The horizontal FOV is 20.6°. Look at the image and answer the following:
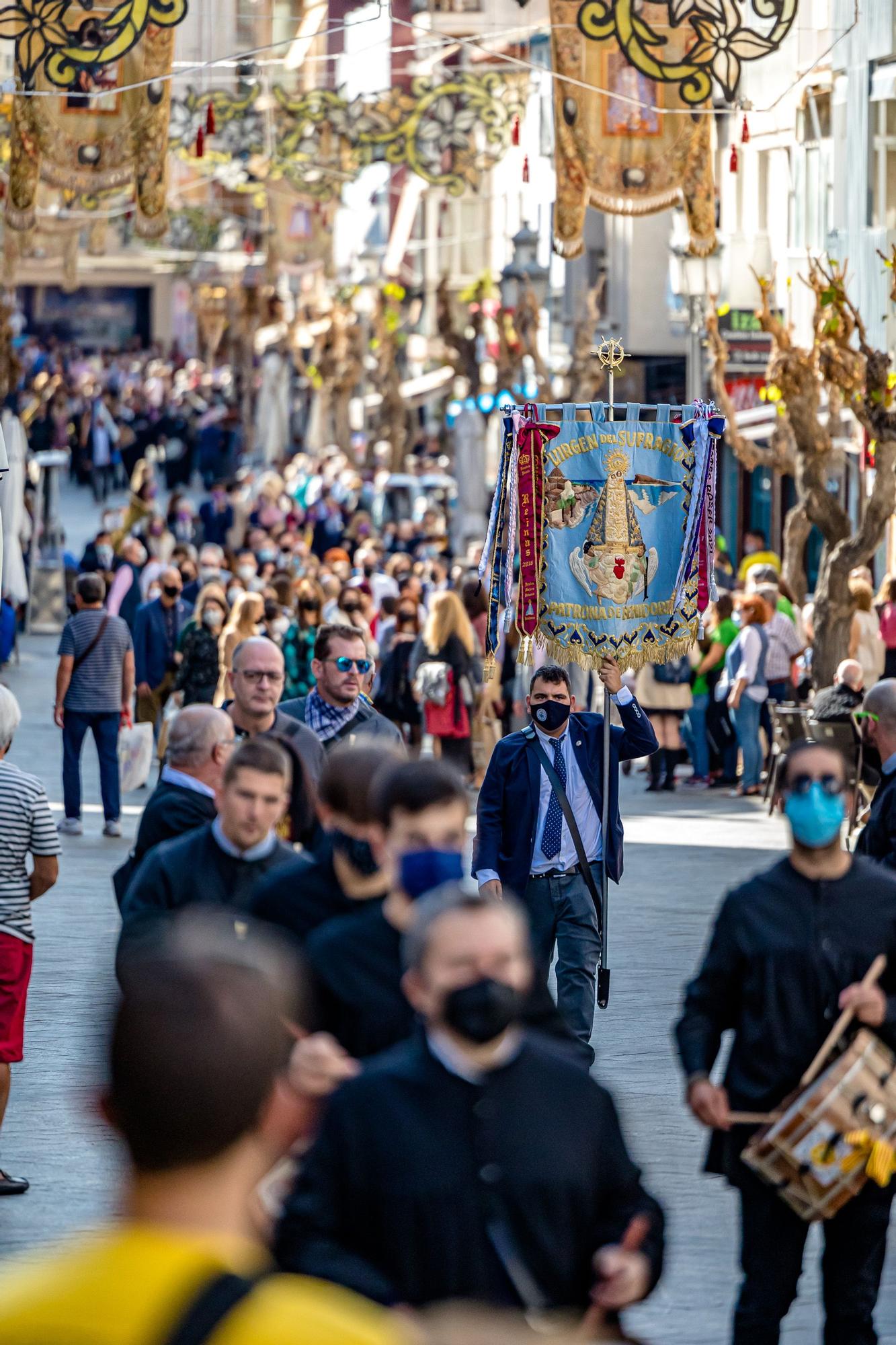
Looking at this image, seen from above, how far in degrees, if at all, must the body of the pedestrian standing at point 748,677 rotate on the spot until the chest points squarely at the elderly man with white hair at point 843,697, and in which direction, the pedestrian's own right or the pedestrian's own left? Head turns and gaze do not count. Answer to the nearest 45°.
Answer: approximately 90° to the pedestrian's own left

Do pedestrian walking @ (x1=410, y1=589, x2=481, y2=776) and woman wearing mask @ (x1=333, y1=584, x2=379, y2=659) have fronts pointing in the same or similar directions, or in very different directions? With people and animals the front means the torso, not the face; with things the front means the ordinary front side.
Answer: very different directions

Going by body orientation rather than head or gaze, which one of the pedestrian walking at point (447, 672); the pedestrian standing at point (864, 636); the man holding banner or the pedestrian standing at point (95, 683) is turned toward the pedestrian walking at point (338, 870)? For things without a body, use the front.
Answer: the man holding banner

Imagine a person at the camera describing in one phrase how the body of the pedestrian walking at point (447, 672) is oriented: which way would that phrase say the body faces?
away from the camera

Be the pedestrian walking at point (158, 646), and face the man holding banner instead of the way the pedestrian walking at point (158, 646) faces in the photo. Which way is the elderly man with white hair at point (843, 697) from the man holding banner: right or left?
left

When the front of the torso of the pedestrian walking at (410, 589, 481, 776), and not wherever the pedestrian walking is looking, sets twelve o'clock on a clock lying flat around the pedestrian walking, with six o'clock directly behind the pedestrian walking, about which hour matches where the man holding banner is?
The man holding banner is roughly at 6 o'clock from the pedestrian walking.

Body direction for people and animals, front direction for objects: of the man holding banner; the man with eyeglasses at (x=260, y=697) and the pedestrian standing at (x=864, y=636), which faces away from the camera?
the pedestrian standing

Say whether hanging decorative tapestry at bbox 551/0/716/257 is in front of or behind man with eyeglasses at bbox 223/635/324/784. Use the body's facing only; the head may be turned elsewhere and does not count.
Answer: behind

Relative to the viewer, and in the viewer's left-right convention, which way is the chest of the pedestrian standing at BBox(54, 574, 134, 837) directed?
facing away from the viewer

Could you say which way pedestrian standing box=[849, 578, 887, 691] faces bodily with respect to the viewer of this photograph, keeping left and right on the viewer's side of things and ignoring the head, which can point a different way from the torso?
facing away from the viewer

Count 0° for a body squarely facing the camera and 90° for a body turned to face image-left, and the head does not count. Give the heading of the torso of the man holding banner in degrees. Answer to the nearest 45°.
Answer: approximately 0°
